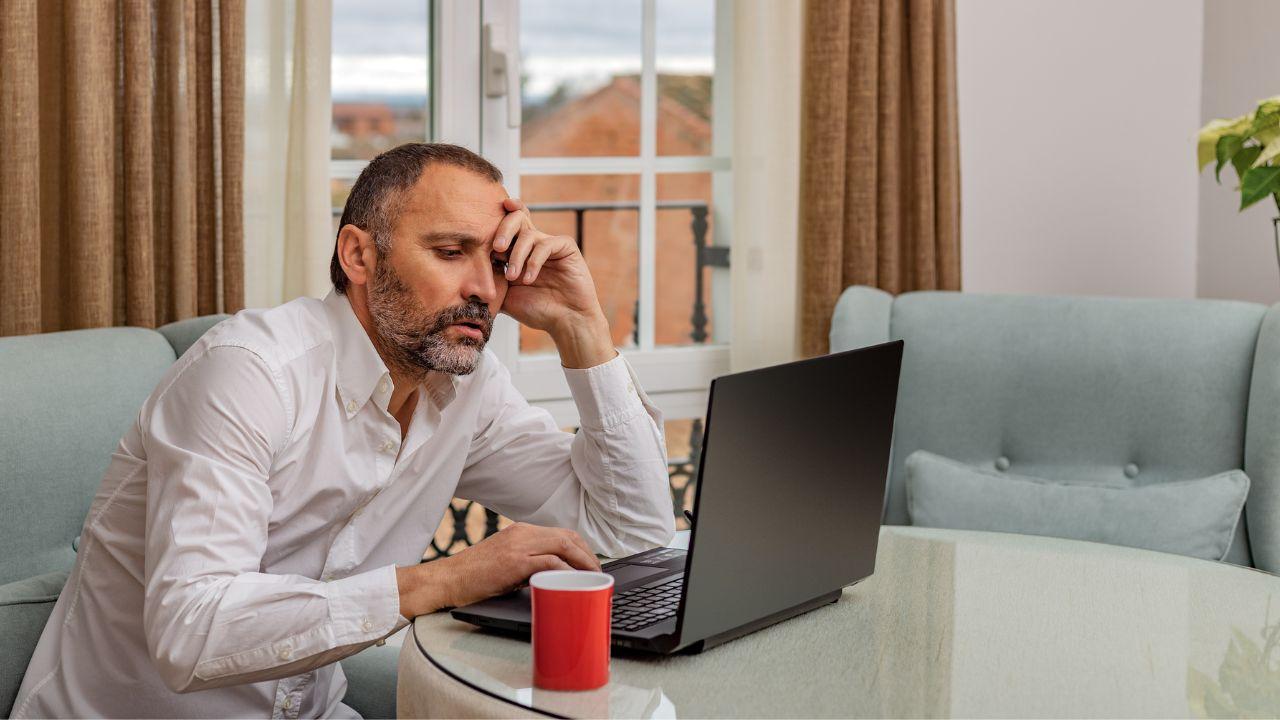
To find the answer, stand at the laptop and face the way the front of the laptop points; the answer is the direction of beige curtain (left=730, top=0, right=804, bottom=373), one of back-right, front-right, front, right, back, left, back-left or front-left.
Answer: front-right

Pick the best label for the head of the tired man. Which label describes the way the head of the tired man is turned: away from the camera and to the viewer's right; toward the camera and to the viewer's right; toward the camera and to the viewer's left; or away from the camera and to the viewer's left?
toward the camera and to the viewer's right

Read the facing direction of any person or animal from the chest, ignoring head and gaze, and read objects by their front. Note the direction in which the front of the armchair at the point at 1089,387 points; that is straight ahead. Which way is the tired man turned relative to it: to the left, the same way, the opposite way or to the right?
to the left

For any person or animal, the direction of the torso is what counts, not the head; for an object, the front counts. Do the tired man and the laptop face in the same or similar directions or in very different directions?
very different directions

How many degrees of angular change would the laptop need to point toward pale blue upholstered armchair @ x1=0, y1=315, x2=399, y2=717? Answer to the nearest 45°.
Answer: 0° — it already faces it

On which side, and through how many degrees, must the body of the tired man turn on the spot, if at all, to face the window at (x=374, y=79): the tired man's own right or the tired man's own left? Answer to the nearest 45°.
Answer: approximately 135° to the tired man's own left

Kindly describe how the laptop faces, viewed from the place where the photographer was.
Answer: facing away from the viewer and to the left of the viewer

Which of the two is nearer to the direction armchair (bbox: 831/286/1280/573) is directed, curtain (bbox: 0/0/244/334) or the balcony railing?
the curtain

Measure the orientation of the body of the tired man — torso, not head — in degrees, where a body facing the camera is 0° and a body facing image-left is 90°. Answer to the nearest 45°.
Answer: approximately 315°

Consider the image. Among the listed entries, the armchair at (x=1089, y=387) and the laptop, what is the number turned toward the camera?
1
